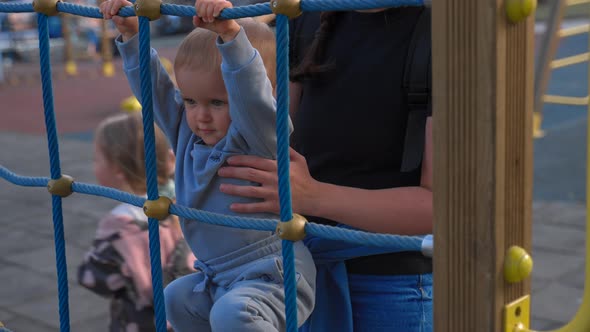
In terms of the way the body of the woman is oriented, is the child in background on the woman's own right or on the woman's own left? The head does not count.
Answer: on the woman's own right

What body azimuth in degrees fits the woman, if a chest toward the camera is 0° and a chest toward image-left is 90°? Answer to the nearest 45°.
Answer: approximately 45°
